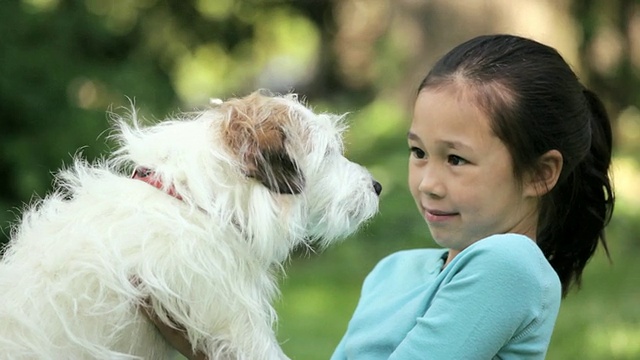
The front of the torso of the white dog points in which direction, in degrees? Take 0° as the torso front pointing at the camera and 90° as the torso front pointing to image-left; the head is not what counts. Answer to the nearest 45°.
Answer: approximately 270°

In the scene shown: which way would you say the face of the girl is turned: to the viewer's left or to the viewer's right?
to the viewer's left
